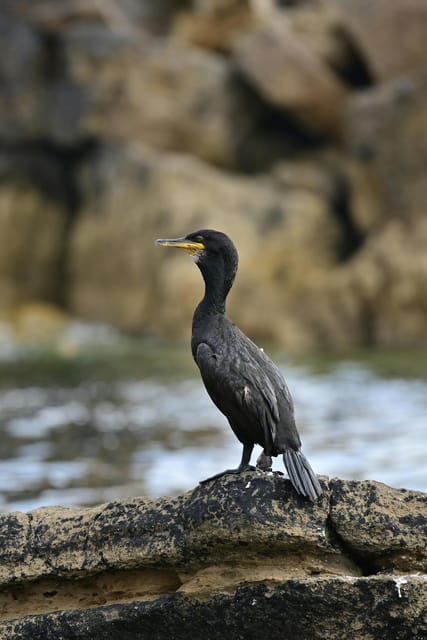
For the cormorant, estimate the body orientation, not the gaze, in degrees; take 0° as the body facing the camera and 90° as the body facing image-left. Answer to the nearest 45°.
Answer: approximately 90°

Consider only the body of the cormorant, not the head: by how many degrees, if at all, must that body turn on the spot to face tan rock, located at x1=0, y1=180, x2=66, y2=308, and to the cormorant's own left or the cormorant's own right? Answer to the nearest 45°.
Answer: approximately 90° to the cormorant's own right

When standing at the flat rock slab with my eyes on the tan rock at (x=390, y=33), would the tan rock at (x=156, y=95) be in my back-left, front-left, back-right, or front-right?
front-left

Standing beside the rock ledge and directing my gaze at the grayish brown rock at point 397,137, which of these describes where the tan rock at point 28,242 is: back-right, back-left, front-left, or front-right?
front-left

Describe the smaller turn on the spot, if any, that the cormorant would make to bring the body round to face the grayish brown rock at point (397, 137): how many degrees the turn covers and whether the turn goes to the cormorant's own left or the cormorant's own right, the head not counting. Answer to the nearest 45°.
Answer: approximately 90° to the cormorant's own right

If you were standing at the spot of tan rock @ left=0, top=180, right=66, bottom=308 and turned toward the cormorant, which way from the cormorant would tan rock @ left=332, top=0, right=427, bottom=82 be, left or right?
left
